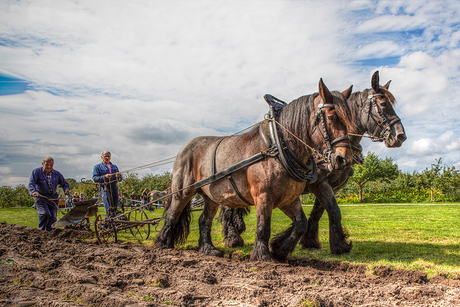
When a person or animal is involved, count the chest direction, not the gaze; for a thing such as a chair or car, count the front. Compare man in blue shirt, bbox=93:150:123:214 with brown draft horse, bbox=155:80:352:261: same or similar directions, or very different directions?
same or similar directions

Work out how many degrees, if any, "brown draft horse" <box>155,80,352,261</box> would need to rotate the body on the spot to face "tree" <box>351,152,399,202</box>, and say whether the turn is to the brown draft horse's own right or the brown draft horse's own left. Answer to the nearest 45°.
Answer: approximately 135° to the brown draft horse's own left

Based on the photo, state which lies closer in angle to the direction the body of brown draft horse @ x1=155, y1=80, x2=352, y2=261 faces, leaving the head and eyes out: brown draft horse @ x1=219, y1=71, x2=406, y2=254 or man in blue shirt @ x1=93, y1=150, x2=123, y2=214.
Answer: the brown draft horse

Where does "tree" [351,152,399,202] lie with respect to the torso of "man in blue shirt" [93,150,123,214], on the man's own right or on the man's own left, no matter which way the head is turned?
on the man's own left

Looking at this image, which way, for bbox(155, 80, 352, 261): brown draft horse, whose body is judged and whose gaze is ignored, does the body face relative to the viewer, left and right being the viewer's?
facing the viewer and to the right of the viewer

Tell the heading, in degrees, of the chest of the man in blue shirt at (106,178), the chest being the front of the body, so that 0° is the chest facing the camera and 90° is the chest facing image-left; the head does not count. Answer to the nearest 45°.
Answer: approximately 315°

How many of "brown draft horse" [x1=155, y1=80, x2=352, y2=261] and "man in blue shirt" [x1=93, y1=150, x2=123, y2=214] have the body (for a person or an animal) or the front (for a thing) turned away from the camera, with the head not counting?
0

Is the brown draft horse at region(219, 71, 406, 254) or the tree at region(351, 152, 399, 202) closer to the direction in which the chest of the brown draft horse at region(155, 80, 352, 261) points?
the brown draft horse

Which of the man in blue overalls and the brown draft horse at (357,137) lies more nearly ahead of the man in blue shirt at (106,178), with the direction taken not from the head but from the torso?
the brown draft horse

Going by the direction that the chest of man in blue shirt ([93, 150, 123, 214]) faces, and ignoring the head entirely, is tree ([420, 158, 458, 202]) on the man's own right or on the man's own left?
on the man's own left

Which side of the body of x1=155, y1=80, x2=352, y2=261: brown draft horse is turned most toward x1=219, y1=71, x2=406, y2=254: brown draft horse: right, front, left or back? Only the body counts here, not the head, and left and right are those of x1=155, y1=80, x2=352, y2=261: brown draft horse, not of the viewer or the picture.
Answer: left

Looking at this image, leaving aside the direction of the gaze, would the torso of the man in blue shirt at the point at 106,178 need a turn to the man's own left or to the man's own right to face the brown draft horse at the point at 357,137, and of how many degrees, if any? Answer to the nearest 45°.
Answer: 0° — they already face it
